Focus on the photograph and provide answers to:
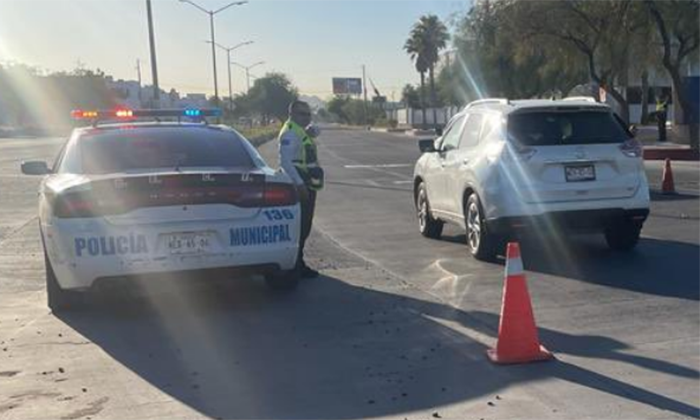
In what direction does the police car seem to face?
away from the camera

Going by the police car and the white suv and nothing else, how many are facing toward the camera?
0

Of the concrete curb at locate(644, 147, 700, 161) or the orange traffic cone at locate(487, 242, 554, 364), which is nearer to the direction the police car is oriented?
the concrete curb

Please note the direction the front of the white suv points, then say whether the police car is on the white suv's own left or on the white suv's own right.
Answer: on the white suv's own left

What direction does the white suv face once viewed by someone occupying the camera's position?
facing away from the viewer and to the left of the viewer

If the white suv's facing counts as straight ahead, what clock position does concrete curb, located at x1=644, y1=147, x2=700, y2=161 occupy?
The concrete curb is roughly at 2 o'clock from the white suv.

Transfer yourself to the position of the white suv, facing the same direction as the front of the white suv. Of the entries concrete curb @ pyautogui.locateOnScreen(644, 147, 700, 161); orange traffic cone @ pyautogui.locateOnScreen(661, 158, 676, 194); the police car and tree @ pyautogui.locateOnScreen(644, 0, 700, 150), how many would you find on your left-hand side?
1

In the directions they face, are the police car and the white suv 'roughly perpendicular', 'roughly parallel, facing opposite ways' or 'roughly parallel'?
roughly parallel

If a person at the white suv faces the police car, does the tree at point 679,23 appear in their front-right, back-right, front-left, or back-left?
back-right

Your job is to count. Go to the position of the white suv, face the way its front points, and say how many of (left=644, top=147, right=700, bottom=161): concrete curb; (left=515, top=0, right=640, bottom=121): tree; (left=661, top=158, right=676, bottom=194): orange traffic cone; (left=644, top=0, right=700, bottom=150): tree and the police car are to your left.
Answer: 1
